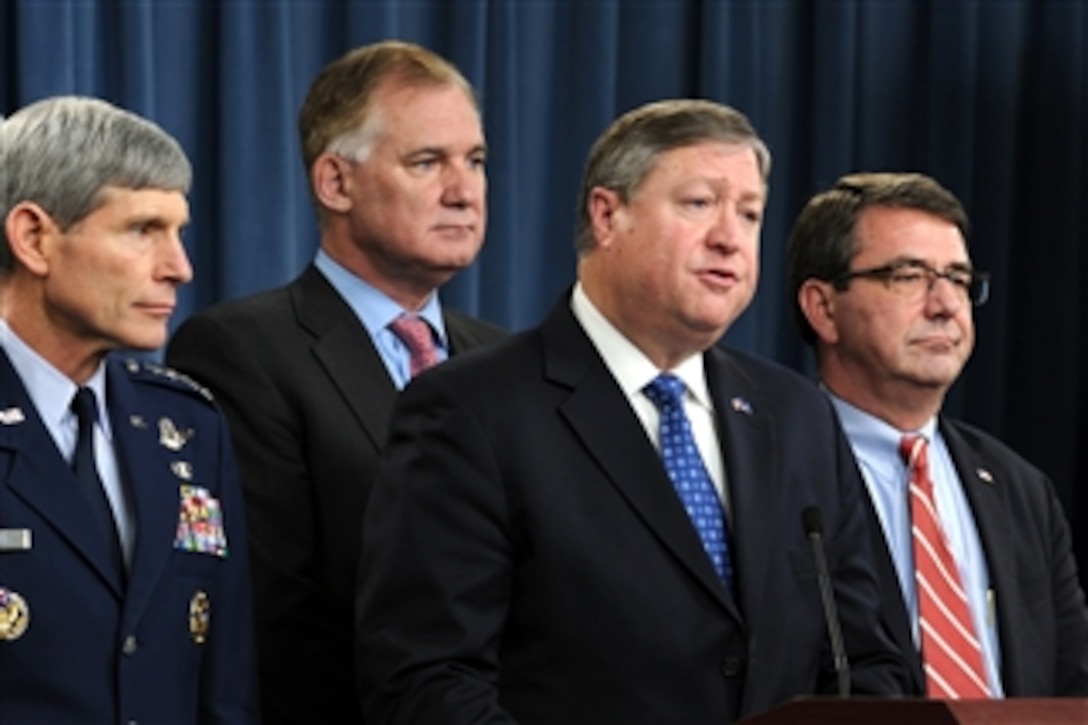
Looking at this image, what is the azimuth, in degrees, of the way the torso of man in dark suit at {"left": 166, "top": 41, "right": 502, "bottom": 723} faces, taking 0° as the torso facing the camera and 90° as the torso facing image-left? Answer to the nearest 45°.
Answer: approximately 315°

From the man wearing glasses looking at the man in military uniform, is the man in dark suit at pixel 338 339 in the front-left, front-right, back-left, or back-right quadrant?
front-right

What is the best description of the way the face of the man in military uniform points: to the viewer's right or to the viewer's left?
to the viewer's right

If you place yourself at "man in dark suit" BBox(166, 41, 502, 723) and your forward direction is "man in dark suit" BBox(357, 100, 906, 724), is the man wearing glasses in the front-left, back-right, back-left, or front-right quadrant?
front-left

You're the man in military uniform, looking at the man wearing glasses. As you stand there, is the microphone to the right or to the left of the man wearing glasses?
right

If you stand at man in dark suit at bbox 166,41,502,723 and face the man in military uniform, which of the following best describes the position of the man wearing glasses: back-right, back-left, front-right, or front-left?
back-left

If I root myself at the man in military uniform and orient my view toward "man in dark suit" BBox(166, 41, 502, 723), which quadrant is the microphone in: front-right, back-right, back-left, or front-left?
front-right

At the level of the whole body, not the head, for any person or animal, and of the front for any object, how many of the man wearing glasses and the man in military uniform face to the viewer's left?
0

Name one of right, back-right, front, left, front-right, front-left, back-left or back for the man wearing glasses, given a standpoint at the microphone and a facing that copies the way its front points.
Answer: right

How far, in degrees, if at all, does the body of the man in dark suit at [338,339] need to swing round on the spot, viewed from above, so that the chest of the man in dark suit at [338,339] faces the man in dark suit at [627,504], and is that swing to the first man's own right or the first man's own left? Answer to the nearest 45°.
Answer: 0° — they already face them

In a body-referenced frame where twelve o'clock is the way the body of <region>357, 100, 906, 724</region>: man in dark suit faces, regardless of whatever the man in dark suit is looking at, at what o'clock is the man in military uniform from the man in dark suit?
The man in military uniform is roughly at 4 o'clock from the man in dark suit.

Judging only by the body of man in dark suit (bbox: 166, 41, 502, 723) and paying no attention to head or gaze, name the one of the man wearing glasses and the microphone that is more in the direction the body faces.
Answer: the microphone

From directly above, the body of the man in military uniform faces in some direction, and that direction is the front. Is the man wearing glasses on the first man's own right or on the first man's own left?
on the first man's own left

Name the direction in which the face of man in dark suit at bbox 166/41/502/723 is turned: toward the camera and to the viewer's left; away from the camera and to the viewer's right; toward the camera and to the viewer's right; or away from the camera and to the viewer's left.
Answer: toward the camera and to the viewer's right

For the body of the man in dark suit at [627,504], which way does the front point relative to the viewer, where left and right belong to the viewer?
facing the viewer and to the right of the viewer
